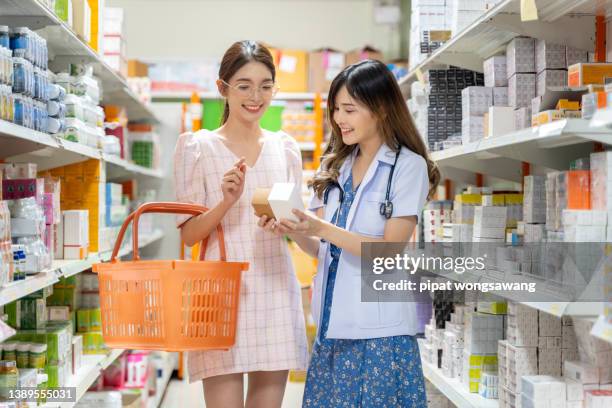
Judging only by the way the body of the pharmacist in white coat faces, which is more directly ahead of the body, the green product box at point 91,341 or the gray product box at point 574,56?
the green product box

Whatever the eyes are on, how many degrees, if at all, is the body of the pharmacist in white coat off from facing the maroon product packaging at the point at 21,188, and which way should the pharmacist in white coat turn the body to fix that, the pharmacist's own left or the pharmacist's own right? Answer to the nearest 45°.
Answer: approximately 45° to the pharmacist's own right

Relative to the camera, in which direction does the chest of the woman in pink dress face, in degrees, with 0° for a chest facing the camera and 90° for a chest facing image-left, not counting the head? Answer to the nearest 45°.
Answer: approximately 0°

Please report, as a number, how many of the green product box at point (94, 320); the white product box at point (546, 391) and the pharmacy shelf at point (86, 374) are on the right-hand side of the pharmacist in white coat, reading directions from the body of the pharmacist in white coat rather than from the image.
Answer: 2

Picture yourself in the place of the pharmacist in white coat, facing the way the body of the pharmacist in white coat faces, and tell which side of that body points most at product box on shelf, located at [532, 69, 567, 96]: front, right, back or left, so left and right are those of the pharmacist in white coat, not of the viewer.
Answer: back

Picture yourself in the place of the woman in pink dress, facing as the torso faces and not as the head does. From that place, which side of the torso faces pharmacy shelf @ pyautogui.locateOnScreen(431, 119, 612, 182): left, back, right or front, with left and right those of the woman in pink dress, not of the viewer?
left

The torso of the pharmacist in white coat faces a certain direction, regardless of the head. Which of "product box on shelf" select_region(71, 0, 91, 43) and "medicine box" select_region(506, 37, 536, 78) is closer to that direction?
the product box on shelf

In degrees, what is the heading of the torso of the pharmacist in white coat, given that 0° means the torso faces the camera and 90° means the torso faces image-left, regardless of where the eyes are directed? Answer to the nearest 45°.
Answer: approximately 45°

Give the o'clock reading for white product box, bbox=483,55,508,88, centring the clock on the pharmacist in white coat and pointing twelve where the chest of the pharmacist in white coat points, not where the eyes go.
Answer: The white product box is roughly at 6 o'clock from the pharmacist in white coat.

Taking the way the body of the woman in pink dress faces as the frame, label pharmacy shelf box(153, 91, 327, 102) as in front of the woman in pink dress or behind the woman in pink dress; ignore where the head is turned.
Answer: behind

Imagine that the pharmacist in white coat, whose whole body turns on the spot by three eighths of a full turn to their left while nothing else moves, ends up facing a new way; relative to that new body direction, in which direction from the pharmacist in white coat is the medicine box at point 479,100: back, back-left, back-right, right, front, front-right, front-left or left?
front-left

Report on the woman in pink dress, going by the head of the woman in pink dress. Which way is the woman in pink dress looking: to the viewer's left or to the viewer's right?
to the viewer's right

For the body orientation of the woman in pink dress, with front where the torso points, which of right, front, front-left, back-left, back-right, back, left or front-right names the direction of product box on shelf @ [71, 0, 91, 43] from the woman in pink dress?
back-right
